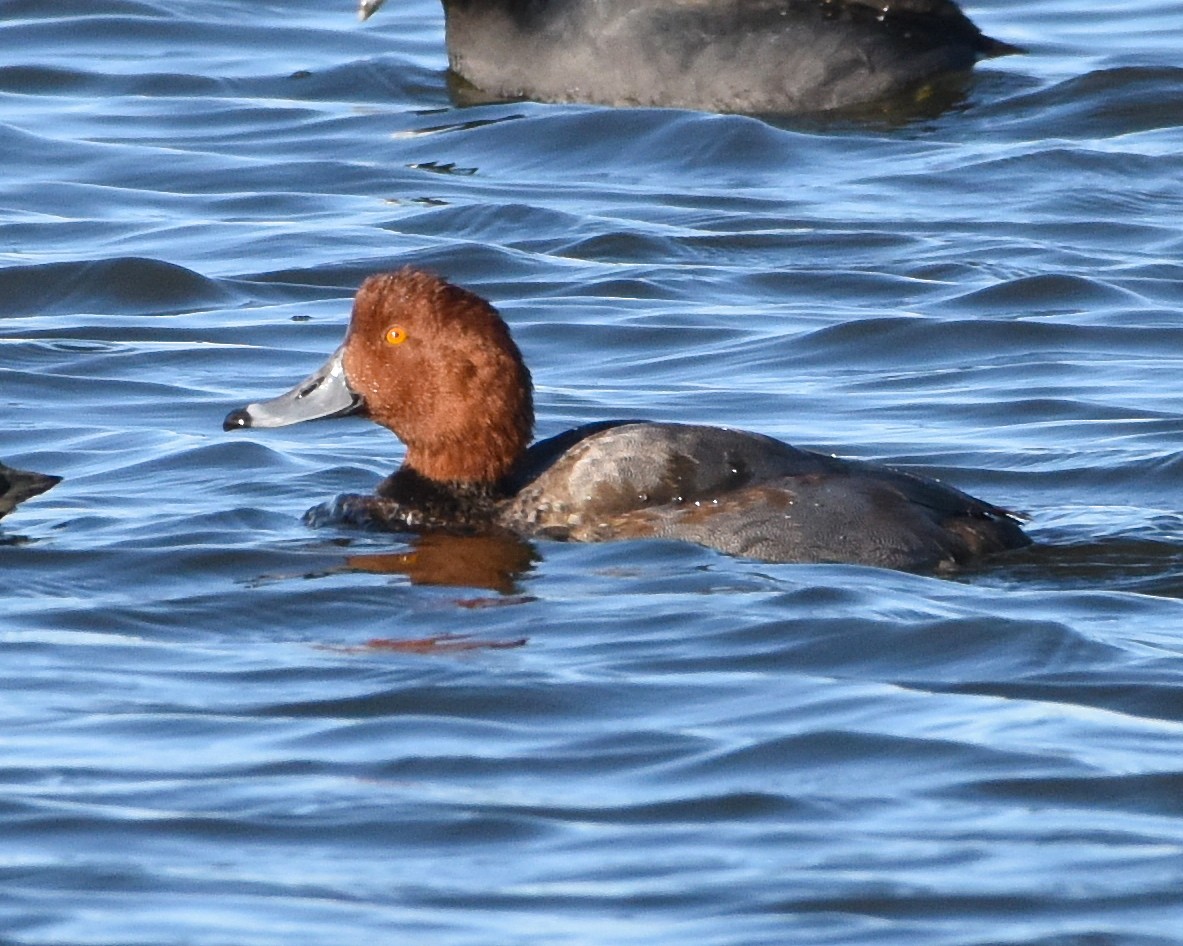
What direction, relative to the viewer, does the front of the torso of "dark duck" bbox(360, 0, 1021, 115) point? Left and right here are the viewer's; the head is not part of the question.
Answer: facing to the left of the viewer

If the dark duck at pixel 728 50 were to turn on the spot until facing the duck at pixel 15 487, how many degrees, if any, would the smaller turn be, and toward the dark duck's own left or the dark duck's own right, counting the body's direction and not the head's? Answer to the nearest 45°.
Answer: approximately 90° to the dark duck's own left

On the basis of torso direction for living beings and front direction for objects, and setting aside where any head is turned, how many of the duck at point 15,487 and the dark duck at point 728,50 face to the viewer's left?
2

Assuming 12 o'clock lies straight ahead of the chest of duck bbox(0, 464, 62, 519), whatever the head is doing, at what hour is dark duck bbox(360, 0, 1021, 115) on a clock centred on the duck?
The dark duck is roughly at 4 o'clock from the duck.

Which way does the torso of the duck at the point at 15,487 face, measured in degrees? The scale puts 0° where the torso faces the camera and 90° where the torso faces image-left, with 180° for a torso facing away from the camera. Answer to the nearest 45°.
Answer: approximately 90°
